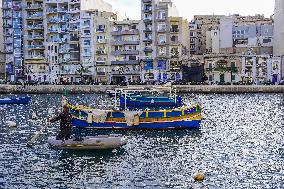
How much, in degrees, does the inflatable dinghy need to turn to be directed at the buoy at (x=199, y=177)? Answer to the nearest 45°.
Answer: approximately 45° to its right

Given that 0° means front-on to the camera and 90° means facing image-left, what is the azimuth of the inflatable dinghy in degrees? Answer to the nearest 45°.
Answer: approximately 270°
